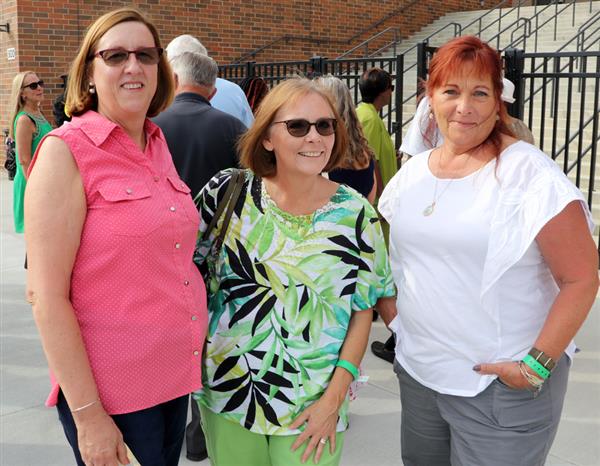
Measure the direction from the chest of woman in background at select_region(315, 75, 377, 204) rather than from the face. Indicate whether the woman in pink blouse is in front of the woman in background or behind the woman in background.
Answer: behind

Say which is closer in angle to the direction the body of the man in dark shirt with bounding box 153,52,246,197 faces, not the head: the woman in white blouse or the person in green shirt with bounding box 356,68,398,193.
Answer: the person in green shirt

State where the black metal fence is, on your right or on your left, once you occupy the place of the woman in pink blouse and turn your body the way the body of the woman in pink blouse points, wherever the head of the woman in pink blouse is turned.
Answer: on your left

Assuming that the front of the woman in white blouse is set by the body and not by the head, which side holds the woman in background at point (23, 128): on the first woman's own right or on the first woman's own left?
on the first woman's own right

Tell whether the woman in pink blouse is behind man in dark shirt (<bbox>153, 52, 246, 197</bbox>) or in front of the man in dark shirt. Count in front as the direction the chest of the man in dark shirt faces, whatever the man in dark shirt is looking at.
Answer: behind

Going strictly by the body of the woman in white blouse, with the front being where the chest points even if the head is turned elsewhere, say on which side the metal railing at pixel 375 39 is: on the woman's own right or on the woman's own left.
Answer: on the woman's own right

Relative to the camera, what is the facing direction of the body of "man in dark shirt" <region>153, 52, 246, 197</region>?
away from the camera

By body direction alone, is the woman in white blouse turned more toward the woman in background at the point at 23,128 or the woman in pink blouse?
the woman in pink blouse

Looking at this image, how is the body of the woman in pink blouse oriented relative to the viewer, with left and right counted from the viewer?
facing the viewer and to the right of the viewer

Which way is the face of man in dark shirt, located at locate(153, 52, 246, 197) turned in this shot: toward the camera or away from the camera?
away from the camera

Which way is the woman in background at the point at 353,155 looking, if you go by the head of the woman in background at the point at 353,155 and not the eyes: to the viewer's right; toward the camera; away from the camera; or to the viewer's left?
away from the camera

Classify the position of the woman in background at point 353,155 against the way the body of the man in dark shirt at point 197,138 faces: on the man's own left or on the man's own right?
on the man's own right
